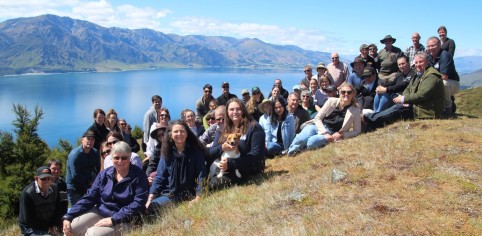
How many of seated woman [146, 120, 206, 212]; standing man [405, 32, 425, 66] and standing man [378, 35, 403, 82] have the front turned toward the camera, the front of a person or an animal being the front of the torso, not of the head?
3

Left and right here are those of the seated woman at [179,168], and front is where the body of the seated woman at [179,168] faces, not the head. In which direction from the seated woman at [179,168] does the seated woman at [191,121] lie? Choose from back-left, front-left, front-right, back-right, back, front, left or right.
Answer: back

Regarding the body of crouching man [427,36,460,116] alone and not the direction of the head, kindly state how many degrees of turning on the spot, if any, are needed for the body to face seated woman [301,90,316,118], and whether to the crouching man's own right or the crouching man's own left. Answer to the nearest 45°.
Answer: approximately 45° to the crouching man's own right

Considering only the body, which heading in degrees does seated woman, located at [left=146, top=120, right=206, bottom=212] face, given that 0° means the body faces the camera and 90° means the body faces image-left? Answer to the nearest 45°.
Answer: approximately 0°

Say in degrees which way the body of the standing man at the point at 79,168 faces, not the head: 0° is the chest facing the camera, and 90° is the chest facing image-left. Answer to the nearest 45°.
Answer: approximately 315°

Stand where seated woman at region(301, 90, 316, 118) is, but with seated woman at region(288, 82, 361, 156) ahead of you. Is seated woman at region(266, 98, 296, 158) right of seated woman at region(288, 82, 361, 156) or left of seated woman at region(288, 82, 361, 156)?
right

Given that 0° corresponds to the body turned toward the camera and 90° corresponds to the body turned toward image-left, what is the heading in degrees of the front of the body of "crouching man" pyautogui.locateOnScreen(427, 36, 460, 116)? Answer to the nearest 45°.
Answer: approximately 45°
